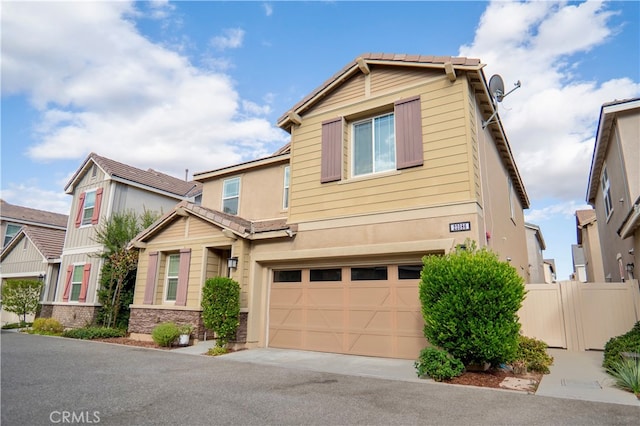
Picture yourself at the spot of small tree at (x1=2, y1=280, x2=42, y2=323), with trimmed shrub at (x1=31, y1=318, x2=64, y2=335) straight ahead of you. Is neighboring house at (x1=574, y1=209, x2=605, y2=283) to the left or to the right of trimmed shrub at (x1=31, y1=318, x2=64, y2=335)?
left

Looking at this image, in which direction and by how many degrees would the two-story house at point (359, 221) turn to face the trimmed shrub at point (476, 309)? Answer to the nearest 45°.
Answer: approximately 90° to its left

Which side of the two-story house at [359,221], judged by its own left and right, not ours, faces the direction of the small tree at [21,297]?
right

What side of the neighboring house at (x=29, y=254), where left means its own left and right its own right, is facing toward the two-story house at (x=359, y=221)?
left

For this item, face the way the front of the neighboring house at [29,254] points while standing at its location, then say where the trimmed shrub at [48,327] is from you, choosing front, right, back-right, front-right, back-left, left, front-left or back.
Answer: front-left

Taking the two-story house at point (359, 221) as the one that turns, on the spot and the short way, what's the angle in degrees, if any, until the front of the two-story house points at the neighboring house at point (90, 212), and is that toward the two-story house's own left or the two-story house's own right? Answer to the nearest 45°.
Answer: approximately 90° to the two-story house's own right

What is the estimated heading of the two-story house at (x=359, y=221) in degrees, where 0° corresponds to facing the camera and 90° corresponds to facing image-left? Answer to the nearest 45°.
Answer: approximately 45°

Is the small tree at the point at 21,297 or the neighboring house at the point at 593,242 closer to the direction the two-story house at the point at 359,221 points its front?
the small tree
